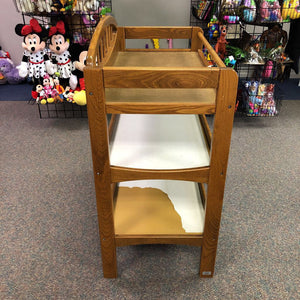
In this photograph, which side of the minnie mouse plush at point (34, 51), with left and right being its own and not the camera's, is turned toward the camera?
front

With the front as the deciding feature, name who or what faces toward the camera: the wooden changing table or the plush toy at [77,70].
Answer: the plush toy

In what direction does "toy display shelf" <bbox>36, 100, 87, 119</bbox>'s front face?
toward the camera

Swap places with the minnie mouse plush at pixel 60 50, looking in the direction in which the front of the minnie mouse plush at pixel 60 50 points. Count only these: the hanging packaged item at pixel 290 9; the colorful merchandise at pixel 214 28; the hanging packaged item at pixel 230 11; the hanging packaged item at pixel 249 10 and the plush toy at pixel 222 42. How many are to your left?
5

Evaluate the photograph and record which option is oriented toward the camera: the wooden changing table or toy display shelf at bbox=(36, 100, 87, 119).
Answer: the toy display shelf

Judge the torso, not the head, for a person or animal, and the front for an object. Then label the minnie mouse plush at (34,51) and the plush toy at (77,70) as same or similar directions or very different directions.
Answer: same or similar directions

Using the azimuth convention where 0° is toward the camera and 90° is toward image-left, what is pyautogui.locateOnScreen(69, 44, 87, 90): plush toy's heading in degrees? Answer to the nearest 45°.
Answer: approximately 0°

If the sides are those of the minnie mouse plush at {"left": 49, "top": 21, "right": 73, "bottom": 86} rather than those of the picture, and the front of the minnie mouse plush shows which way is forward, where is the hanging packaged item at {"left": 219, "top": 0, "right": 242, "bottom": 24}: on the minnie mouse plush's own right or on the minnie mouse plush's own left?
on the minnie mouse plush's own left

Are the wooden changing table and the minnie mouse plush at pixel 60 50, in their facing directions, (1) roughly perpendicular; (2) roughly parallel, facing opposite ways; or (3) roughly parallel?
roughly perpendicular
